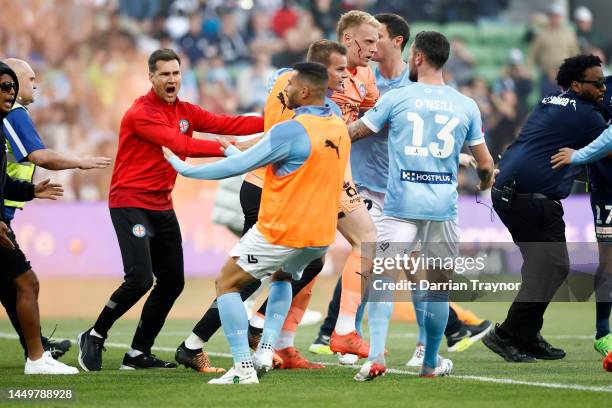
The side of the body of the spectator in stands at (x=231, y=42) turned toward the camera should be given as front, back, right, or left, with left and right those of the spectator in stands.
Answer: front

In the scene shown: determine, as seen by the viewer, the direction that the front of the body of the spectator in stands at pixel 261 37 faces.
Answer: toward the camera

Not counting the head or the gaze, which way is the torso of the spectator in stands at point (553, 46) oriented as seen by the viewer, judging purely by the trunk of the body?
toward the camera

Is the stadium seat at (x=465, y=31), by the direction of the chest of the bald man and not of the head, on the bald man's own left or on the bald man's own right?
on the bald man's own left

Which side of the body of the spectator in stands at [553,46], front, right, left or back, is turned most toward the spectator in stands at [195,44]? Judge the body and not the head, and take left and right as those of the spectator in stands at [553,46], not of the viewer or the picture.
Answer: right

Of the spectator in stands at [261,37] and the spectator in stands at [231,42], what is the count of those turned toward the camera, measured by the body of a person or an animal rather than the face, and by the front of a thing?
2

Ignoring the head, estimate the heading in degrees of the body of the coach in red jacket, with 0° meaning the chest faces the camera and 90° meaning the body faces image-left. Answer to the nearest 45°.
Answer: approximately 315°

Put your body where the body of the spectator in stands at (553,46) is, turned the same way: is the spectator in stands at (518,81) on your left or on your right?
on your right

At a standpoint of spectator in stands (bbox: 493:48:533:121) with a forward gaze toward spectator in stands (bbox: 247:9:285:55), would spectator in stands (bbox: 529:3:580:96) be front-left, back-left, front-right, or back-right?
back-right

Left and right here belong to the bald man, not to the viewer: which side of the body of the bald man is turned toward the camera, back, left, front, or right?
right

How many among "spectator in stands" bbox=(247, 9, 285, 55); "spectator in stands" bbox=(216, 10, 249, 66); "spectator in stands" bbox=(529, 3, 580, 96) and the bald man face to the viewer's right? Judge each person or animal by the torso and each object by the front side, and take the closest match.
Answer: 1

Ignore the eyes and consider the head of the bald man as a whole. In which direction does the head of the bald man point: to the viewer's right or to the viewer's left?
to the viewer's right

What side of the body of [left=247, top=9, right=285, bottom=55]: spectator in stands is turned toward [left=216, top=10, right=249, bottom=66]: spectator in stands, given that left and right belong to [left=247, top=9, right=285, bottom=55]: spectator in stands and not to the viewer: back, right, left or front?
right

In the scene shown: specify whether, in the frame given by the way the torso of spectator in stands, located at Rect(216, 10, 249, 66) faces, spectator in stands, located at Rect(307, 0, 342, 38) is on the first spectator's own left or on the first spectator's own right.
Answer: on the first spectator's own left

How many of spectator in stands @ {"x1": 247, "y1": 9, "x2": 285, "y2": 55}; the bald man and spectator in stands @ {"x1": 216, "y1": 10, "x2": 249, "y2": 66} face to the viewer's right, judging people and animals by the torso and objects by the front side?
1
